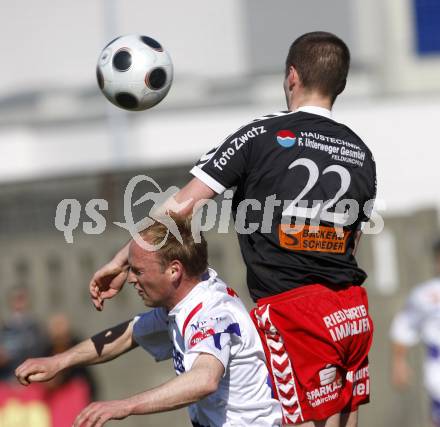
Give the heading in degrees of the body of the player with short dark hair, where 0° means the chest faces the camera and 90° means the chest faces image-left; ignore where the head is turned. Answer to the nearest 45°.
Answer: approximately 135°

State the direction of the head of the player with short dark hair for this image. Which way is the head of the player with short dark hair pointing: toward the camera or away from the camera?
away from the camera
